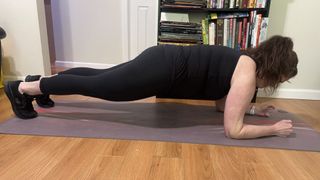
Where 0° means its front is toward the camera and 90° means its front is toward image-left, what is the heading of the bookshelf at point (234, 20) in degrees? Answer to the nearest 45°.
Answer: approximately 0°

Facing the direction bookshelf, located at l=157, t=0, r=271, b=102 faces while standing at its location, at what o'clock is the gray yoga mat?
The gray yoga mat is roughly at 1 o'clock from the bookshelf.
